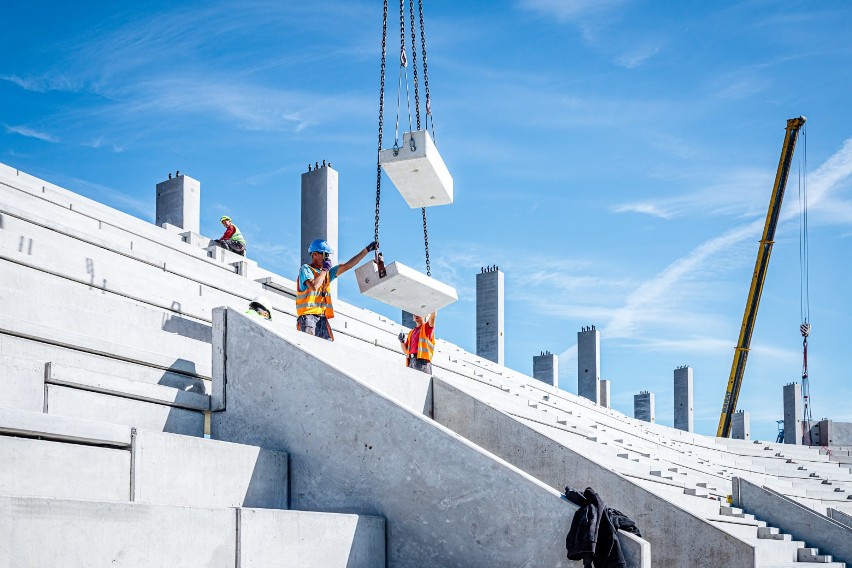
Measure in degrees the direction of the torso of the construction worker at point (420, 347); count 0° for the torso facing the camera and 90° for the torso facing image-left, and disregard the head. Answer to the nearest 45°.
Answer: approximately 45°

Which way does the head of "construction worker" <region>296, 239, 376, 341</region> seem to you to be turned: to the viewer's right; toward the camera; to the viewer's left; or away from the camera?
to the viewer's right

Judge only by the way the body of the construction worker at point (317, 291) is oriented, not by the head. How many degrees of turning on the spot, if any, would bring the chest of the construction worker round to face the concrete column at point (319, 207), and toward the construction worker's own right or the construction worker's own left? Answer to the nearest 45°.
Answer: approximately 135° to the construction worker's own left

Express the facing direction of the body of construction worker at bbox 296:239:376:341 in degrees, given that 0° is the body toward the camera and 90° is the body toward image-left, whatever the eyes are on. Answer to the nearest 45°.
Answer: approximately 315°

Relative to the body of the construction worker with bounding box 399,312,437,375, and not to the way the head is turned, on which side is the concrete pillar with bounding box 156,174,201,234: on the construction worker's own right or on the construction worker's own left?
on the construction worker's own right

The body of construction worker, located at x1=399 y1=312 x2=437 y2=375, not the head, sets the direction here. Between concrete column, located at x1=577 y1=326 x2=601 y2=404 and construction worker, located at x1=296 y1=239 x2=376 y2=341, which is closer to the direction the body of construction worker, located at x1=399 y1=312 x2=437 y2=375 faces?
the construction worker
